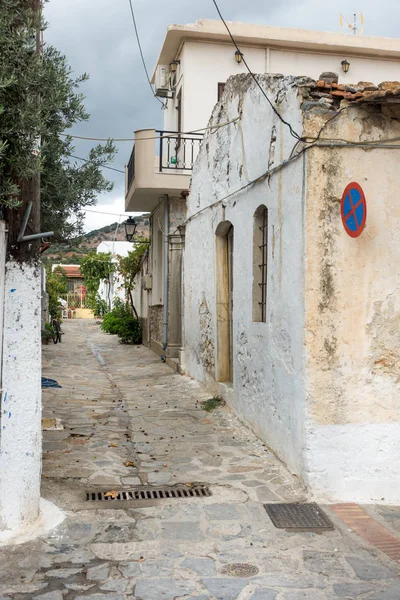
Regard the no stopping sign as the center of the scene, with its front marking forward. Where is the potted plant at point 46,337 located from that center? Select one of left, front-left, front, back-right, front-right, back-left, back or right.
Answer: right

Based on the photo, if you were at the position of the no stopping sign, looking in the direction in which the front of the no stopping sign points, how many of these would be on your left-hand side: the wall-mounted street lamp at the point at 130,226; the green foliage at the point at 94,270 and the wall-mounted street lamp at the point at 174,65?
0

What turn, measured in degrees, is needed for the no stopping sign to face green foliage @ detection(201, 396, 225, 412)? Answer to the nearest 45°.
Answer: approximately 90° to its right

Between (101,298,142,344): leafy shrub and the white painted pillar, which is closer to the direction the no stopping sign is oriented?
the white painted pillar

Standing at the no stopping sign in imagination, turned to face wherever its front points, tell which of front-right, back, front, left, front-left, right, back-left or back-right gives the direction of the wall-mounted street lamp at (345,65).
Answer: back-right

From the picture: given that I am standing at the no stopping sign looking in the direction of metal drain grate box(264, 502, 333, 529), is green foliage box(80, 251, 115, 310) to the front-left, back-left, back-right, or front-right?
back-right

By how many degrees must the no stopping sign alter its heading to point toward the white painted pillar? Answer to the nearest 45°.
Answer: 0° — it already faces it

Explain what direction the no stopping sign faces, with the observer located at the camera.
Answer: facing the viewer and to the left of the viewer

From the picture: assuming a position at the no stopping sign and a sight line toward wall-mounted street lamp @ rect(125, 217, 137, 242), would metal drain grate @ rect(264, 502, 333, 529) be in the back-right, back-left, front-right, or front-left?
back-left
